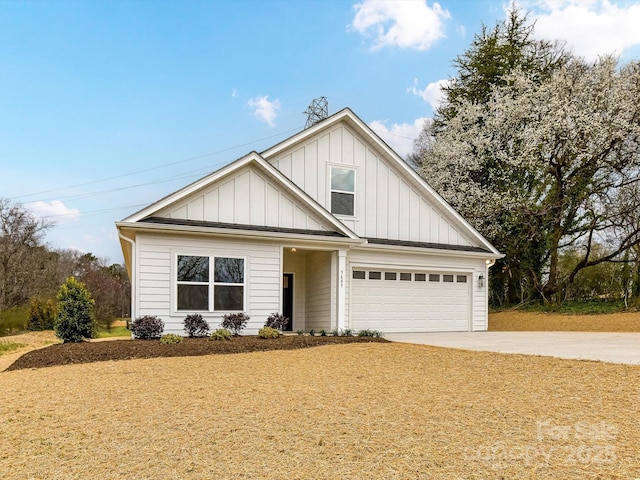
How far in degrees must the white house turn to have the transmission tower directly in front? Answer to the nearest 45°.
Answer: approximately 180°

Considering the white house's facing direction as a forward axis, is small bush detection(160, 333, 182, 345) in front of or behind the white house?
in front

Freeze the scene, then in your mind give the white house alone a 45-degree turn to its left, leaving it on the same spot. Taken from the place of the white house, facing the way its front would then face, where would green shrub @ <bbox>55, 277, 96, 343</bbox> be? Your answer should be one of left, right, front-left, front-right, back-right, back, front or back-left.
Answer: right

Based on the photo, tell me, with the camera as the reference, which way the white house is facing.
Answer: facing the viewer

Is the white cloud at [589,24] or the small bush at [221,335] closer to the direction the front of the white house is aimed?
the small bush

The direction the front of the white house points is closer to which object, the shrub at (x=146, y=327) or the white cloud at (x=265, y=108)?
the shrub

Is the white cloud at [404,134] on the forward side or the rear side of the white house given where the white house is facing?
on the rear side

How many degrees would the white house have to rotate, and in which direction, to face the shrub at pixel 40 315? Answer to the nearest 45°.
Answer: approximately 135° to its right
